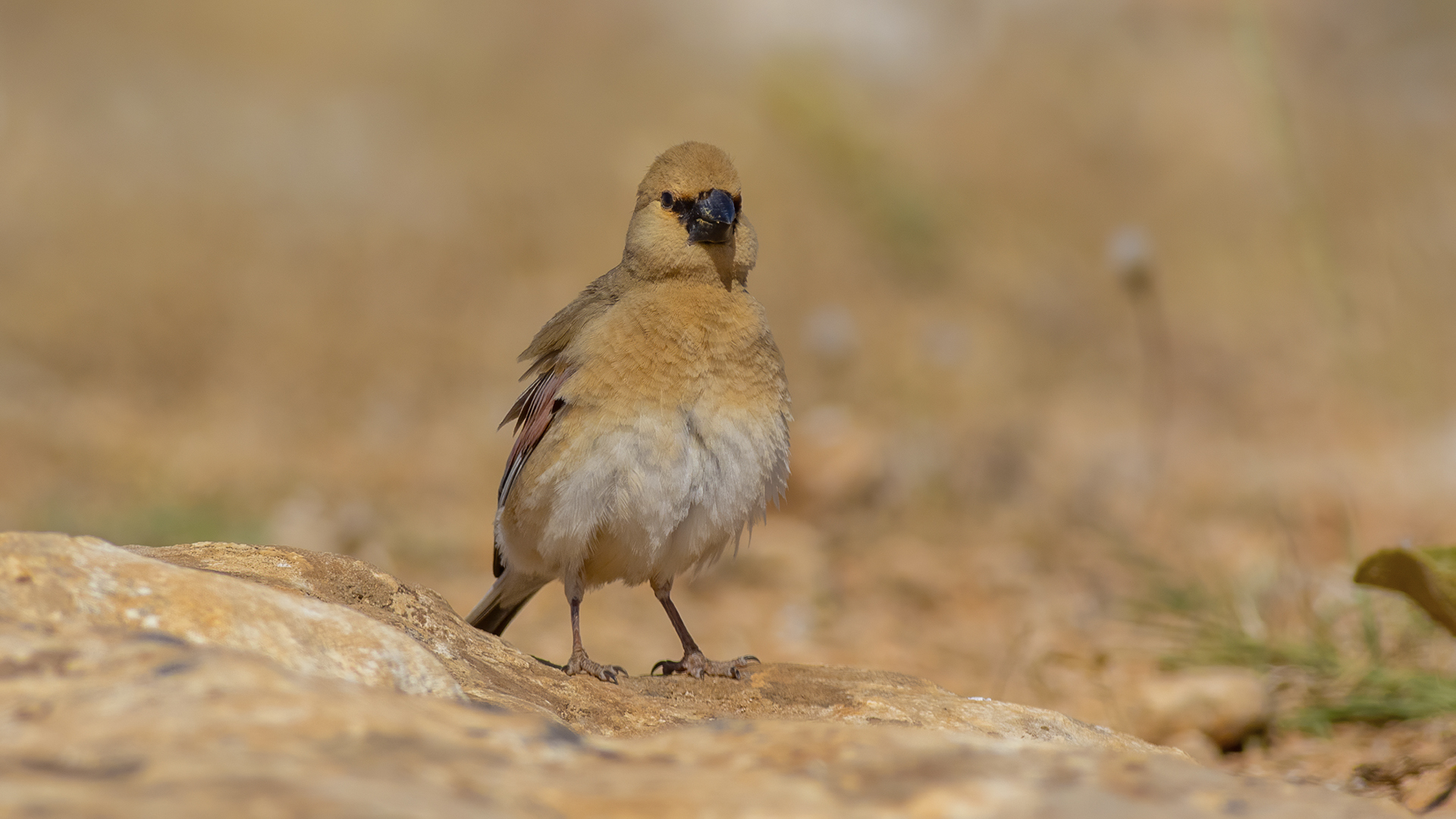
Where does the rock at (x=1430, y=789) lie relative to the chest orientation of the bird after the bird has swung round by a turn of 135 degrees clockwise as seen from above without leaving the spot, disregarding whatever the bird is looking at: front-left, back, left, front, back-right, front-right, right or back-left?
back

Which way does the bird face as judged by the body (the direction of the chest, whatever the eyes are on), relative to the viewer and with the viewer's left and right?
facing the viewer and to the right of the viewer

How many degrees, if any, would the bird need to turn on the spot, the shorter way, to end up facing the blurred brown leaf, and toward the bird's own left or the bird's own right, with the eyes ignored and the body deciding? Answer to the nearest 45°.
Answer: approximately 45° to the bird's own left

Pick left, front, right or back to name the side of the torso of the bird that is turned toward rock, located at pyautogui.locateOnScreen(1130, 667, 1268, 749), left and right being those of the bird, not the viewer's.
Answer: left

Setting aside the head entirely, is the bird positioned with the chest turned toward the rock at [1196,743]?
no
